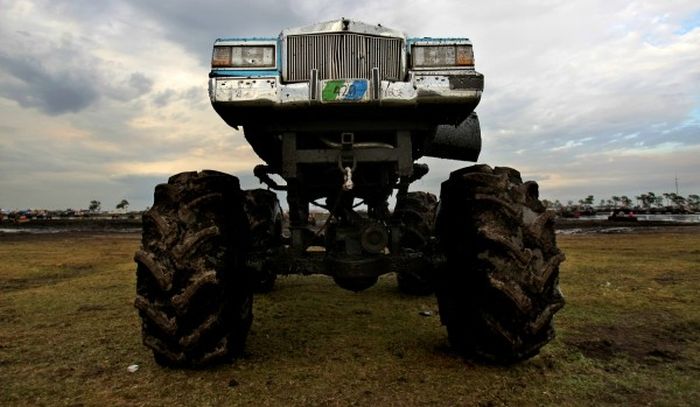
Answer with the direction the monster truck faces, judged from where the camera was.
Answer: facing the viewer
